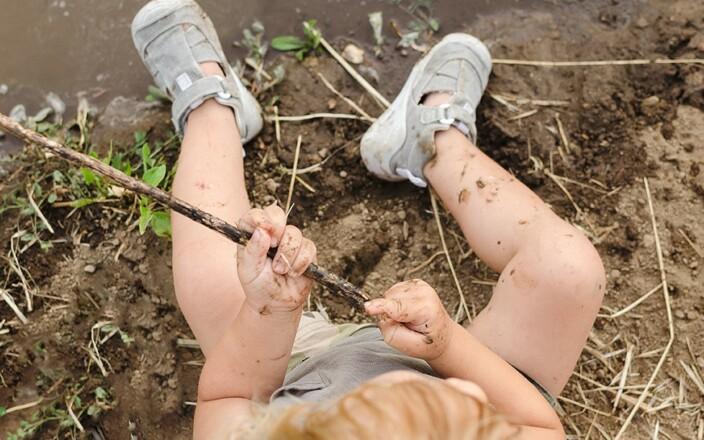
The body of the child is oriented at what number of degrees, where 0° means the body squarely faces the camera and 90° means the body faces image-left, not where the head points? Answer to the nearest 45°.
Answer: approximately 180°

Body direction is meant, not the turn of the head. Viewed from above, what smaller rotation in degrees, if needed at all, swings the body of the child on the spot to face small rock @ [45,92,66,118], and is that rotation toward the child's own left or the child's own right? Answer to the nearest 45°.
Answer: approximately 45° to the child's own left

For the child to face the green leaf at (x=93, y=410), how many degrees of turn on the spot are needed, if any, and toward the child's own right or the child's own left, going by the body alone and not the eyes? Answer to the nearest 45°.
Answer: approximately 90° to the child's own left

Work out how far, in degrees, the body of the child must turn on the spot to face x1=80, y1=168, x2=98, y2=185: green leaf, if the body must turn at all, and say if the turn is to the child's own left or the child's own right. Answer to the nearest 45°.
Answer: approximately 45° to the child's own left

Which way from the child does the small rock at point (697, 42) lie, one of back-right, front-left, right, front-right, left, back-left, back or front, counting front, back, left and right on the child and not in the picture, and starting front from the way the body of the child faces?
front-right

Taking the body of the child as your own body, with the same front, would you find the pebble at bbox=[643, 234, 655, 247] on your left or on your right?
on your right

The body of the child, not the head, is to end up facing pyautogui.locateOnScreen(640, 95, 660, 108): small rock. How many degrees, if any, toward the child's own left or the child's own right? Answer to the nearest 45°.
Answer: approximately 45° to the child's own right

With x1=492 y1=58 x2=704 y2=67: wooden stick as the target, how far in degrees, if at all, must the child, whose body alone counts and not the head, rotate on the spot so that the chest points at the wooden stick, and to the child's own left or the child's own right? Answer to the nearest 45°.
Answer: approximately 45° to the child's own right
